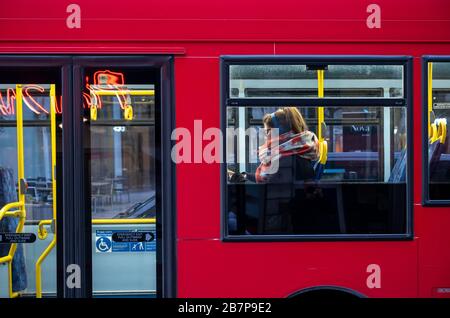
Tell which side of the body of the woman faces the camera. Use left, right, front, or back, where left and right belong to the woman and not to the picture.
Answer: left

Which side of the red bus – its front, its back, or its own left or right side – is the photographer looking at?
left

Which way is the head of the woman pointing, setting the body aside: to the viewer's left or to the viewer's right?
to the viewer's left
